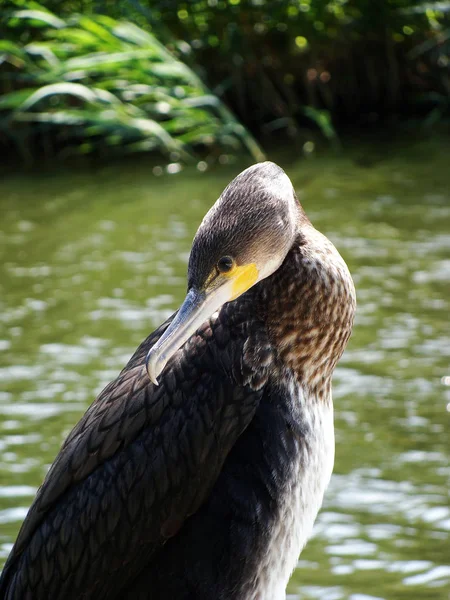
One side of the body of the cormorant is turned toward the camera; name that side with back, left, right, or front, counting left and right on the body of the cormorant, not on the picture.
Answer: right
